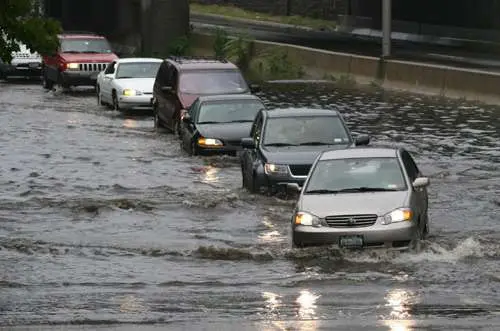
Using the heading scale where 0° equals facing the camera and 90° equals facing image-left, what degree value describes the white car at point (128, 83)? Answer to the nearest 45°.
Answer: approximately 315°

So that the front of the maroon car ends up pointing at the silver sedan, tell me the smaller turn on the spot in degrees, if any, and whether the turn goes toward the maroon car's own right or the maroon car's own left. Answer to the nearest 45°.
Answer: approximately 45° to the maroon car's own right

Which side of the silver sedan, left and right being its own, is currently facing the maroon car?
back

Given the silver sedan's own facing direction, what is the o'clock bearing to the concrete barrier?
The concrete barrier is roughly at 6 o'clock from the silver sedan.

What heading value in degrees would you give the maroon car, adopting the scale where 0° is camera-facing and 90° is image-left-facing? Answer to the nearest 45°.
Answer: approximately 315°

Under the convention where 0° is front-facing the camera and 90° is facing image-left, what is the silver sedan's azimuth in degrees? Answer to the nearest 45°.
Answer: approximately 0°

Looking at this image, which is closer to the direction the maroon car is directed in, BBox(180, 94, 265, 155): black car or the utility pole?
the black car

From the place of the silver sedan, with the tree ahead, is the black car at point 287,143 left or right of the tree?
right

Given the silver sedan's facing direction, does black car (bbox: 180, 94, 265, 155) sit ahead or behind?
behind

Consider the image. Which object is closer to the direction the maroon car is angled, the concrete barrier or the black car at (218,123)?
the black car
